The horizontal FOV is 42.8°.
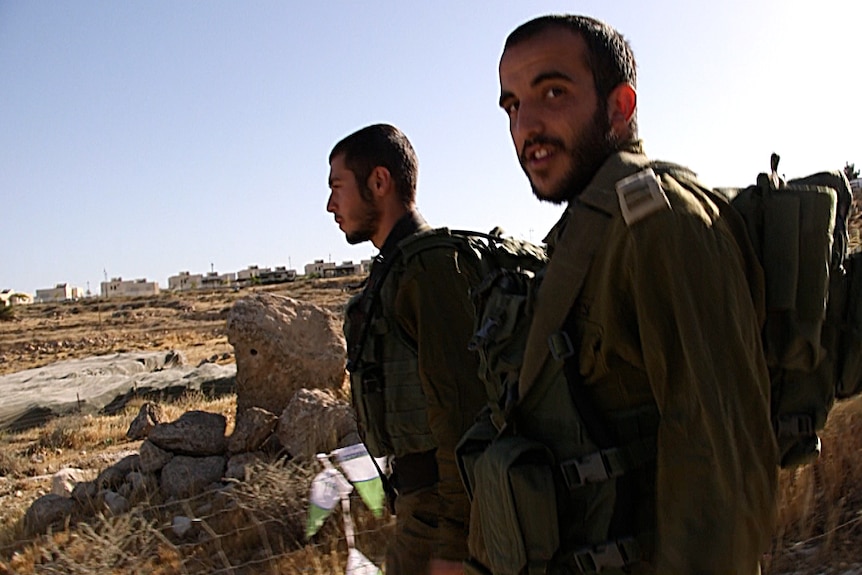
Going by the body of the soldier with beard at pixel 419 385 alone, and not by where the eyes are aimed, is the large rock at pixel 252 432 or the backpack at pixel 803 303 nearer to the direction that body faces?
the large rock

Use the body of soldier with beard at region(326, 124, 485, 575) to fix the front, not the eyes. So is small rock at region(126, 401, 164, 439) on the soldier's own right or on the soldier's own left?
on the soldier's own right

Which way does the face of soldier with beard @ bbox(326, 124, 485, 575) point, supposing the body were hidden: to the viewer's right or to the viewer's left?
to the viewer's left

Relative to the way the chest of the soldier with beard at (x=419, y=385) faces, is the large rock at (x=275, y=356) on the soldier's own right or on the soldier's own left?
on the soldier's own right

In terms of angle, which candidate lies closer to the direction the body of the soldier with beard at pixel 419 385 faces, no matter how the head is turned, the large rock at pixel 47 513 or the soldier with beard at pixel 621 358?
the large rock

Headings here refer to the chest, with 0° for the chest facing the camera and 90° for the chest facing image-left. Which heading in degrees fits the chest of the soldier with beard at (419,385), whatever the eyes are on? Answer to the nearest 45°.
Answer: approximately 90°

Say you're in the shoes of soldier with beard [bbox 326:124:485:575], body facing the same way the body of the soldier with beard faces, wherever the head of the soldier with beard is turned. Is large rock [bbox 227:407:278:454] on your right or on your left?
on your right

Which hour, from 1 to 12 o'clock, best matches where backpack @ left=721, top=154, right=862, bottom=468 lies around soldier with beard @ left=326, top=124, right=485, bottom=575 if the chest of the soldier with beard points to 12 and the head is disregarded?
The backpack is roughly at 8 o'clock from the soldier with beard.

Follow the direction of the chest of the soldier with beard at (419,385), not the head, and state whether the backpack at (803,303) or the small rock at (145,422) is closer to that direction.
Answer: the small rock
